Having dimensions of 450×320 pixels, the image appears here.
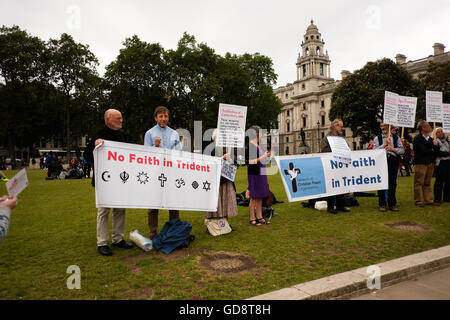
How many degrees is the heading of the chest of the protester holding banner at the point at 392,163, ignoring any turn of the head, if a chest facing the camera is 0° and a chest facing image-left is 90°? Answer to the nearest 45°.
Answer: approximately 0°

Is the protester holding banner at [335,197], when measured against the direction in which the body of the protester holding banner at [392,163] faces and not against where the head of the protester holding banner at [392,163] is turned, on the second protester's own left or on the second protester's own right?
on the second protester's own right

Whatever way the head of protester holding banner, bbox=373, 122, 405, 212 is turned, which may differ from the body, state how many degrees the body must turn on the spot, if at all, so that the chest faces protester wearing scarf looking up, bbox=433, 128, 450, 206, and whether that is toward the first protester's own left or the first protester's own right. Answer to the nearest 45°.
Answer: approximately 135° to the first protester's own left

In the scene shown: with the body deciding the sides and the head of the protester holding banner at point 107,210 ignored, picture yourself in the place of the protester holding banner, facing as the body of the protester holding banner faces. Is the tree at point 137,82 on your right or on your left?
on your left

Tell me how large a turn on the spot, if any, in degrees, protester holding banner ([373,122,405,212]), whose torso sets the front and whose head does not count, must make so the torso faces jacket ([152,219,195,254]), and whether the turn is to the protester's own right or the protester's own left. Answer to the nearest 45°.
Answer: approximately 45° to the protester's own right

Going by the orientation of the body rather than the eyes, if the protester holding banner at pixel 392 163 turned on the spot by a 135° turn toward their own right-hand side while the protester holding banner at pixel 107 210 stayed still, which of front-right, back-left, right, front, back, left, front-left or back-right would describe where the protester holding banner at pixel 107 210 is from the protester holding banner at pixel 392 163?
left

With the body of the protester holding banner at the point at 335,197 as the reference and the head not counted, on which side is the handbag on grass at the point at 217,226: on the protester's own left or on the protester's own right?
on the protester's own right
